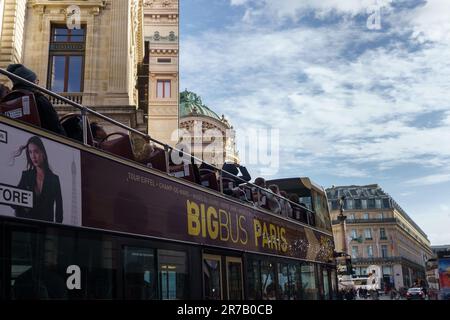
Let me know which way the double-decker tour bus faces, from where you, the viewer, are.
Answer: facing away from the viewer and to the right of the viewer

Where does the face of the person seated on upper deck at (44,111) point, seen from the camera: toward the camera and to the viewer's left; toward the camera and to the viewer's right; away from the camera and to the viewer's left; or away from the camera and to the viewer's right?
away from the camera and to the viewer's right

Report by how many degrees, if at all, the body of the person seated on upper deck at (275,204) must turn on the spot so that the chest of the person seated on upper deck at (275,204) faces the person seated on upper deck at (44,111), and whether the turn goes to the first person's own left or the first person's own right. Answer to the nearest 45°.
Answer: approximately 135° to the first person's own right

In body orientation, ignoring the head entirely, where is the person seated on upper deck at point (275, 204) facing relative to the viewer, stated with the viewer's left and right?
facing away from the viewer and to the right of the viewer

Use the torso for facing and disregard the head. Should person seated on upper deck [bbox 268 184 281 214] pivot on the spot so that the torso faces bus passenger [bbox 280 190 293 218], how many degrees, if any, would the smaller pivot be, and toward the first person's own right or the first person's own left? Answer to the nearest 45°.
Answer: approximately 45° to the first person's own left
